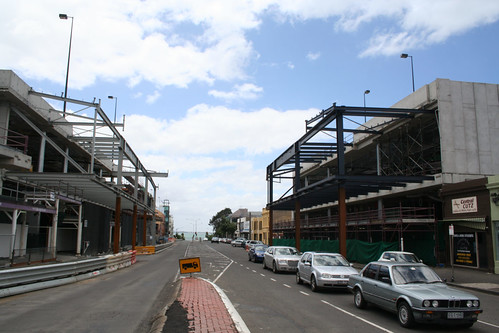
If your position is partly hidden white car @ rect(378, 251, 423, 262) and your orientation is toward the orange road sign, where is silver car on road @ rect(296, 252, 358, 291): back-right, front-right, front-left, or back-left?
front-left

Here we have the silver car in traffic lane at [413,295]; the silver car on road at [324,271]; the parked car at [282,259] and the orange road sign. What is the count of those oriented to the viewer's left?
0

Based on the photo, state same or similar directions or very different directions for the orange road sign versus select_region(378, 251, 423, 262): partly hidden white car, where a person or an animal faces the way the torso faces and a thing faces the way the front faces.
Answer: same or similar directions

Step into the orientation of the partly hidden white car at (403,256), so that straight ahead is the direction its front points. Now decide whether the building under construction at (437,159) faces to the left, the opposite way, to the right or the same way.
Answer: to the right

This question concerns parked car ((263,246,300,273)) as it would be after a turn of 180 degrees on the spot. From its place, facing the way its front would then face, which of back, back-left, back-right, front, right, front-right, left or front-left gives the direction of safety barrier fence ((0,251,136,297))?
left

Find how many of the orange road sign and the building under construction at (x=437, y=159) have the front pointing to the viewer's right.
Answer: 0

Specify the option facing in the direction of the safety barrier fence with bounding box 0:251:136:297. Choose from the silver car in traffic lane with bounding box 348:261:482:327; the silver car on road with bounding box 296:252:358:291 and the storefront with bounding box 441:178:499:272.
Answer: the storefront

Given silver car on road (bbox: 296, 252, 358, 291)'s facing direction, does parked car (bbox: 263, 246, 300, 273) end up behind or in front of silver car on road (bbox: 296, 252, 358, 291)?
behind

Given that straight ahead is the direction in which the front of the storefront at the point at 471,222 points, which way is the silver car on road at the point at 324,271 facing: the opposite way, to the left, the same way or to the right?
to the left

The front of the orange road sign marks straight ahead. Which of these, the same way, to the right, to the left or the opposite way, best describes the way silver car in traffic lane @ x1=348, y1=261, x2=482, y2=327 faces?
the same way

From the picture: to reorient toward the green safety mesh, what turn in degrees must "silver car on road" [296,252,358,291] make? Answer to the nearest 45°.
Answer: approximately 135° to its left

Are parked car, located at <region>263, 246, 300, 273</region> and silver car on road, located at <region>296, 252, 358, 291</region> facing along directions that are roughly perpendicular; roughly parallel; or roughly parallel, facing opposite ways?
roughly parallel

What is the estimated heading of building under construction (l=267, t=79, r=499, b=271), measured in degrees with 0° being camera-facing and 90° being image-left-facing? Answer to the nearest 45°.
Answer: approximately 45°

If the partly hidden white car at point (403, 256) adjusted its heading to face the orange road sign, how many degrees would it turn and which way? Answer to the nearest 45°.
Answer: approximately 90° to its right

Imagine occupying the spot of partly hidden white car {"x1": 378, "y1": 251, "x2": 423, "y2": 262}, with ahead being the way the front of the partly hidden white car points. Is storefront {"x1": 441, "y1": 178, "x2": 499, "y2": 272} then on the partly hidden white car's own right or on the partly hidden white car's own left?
on the partly hidden white car's own left

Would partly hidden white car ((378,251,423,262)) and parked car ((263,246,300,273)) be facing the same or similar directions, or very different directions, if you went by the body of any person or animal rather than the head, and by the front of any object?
same or similar directions

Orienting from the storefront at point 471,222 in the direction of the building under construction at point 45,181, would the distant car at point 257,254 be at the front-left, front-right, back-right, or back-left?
front-right

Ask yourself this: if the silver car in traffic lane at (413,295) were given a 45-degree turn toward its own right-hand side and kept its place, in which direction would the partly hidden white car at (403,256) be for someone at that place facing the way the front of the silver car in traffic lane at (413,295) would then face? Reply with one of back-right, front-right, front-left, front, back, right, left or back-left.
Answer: back

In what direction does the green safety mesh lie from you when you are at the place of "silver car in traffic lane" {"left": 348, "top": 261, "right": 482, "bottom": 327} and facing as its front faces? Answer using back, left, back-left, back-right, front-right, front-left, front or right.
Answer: back-left

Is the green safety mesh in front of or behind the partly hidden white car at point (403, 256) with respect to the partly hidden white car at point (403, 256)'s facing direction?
behind

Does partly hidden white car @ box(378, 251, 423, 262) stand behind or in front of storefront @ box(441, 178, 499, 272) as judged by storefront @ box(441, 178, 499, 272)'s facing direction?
in front
